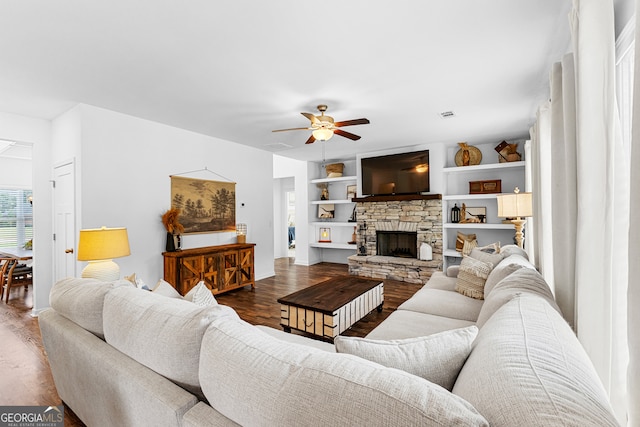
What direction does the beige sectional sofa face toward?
away from the camera

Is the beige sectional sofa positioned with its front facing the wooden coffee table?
yes

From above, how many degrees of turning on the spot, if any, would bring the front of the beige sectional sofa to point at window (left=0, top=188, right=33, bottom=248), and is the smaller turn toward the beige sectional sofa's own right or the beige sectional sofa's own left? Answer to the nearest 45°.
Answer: approximately 45° to the beige sectional sofa's own left

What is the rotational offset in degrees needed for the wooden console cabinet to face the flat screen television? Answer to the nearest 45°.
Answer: approximately 45° to its left

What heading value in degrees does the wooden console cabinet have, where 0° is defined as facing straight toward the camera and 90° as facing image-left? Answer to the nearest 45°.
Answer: approximately 315°

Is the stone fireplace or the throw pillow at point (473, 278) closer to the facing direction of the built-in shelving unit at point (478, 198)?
the throw pillow

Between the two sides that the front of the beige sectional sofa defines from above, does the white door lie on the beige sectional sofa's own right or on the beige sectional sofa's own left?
on the beige sectional sofa's own left

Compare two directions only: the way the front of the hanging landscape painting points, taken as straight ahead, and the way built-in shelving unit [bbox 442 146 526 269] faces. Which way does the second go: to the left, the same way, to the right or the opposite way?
to the right

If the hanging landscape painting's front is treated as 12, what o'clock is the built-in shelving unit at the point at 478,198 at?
The built-in shelving unit is roughly at 11 o'clock from the hanging landscape painting.
